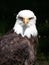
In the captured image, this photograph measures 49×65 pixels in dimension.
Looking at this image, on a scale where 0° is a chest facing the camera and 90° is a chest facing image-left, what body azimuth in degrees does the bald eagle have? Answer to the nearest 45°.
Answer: approximately 315°
